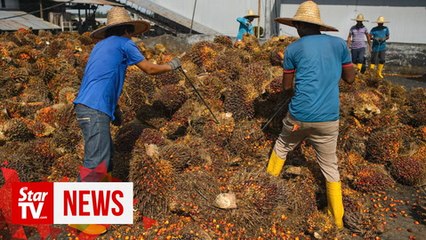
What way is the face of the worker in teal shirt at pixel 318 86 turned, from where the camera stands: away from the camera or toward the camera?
away from the camera

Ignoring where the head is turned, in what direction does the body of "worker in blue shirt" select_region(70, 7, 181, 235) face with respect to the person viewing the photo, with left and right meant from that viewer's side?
facing away from the viewer and to the right of the viewer

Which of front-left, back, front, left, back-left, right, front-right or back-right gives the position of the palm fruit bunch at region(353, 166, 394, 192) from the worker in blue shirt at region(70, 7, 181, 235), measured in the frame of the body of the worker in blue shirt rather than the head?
front-right

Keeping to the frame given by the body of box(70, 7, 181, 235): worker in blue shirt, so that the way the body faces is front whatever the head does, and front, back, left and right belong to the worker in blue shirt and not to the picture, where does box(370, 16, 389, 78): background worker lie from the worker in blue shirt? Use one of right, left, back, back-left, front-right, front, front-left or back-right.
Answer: front

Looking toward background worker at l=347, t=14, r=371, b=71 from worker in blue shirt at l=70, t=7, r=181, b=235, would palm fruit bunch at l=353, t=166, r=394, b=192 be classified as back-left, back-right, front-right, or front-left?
front-right

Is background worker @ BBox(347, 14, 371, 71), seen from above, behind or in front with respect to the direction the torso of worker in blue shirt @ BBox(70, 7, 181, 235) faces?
in front
